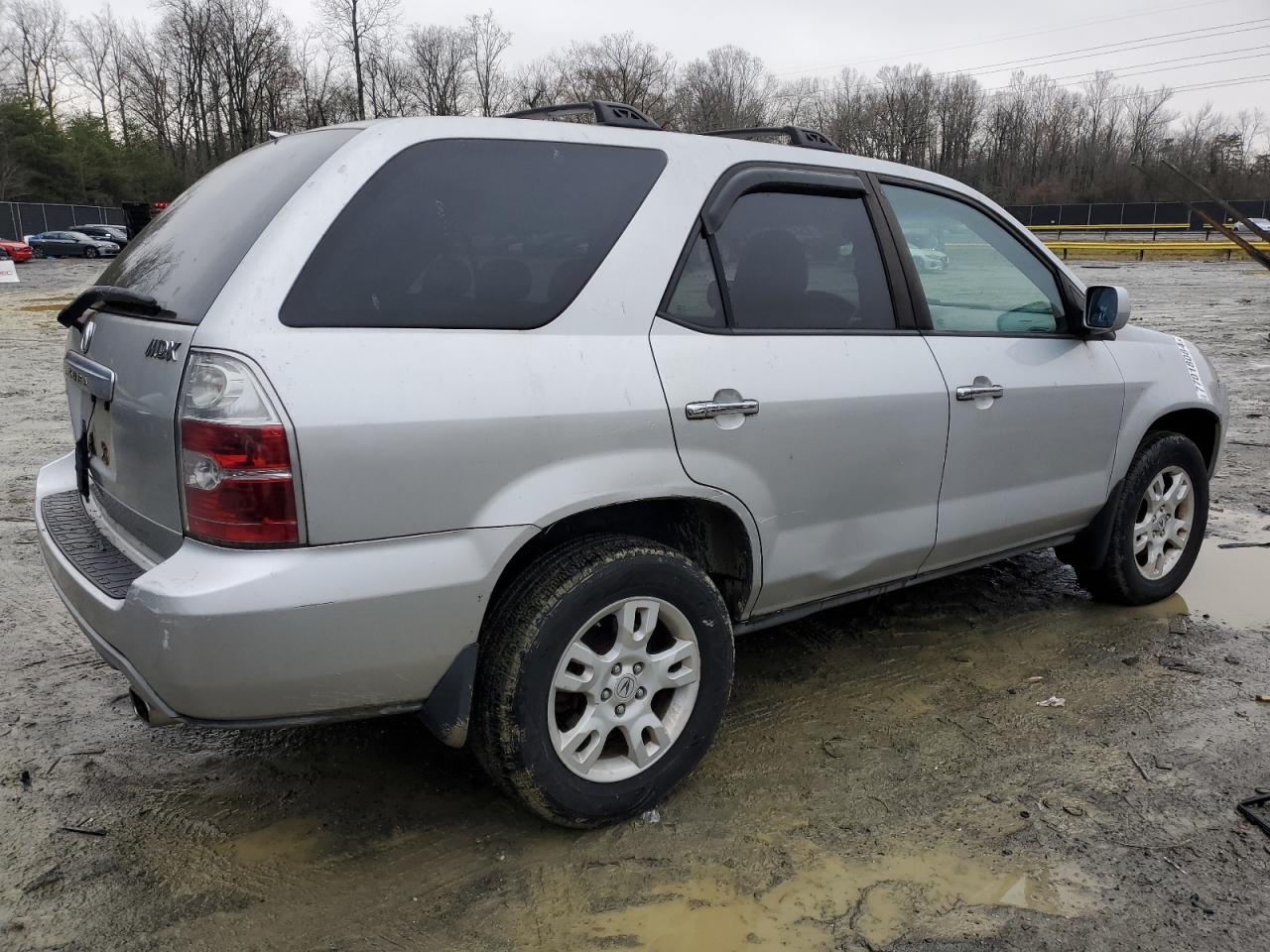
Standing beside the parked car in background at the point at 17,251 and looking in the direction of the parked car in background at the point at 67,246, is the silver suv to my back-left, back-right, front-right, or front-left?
back-right

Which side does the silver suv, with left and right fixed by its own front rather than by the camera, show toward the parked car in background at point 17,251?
left

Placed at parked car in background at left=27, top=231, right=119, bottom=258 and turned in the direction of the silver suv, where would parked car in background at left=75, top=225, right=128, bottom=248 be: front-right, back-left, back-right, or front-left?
back-left

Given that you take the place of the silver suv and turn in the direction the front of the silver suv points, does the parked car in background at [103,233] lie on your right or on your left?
on your left

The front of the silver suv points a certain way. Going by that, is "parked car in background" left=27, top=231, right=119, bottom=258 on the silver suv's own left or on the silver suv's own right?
on the silver suv's own left

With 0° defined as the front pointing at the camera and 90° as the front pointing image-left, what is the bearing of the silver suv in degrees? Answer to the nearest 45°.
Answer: approximately 225°
